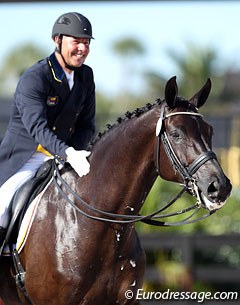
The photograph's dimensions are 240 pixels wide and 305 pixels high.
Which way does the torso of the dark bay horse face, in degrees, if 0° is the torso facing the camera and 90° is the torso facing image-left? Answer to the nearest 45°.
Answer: approximately 315°

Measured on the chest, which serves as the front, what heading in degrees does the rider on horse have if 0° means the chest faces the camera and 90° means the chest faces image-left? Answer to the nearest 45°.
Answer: approximately 315°
